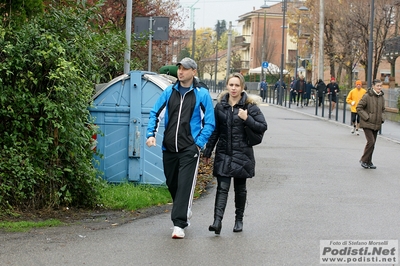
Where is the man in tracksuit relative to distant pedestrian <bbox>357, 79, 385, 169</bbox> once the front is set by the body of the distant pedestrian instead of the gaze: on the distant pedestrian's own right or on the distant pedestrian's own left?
on the distant pedestrian's own right

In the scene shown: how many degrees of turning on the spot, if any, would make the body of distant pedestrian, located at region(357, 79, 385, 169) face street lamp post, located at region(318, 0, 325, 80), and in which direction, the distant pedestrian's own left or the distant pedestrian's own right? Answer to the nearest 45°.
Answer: approximately 135° to the distant pedestrian's own left

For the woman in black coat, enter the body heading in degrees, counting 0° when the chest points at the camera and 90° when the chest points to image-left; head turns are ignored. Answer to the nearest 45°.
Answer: approximately 0°

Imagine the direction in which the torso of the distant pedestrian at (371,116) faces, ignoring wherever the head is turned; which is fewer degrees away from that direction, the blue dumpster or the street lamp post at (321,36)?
the blue dumpster

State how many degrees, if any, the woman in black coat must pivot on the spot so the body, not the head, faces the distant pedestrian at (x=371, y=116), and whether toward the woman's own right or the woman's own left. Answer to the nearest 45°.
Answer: approximately 180°

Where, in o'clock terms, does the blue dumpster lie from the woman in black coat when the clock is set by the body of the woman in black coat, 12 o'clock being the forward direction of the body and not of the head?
The blue dumpster is roughly at 5 o'clock from the woman in black coat.

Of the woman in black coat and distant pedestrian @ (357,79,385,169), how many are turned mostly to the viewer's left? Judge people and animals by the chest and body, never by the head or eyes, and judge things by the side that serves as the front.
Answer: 0

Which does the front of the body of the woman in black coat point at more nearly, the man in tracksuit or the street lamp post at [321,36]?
the man in tracksuit

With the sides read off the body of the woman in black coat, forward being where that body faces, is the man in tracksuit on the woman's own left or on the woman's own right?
on the woman's own right

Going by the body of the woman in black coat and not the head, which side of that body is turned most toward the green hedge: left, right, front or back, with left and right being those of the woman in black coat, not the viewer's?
right

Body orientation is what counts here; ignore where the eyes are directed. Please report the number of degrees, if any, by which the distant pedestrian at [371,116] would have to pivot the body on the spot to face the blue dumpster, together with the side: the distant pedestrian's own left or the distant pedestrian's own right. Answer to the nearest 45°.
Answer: approximately 90° to the distant pedestrian's own right

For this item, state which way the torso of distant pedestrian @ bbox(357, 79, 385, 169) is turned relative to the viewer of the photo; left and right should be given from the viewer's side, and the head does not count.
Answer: facing the viewer and to the right of the viewer
